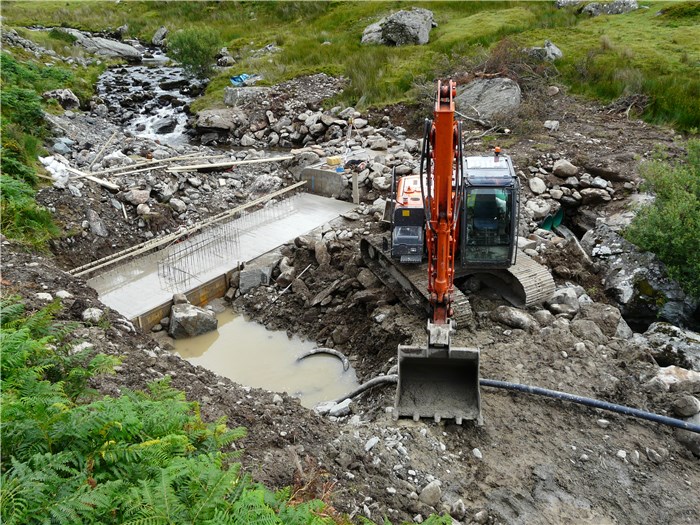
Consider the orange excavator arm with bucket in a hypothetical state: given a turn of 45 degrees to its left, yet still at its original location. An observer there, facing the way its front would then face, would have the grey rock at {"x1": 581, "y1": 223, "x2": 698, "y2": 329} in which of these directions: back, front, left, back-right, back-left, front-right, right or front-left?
left

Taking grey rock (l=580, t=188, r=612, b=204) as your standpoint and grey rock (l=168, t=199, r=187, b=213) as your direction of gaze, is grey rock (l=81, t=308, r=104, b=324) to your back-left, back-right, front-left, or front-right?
front-left

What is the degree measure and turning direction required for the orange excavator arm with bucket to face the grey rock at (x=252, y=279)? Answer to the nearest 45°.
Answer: approximately 135° to its right

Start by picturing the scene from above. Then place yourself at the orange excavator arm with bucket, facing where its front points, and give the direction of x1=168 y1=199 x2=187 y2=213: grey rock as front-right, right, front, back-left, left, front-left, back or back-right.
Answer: back-right

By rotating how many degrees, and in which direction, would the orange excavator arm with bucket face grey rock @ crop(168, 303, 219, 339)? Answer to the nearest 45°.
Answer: approximately 135° to its right

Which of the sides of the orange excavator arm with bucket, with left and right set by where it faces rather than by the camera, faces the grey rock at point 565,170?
back

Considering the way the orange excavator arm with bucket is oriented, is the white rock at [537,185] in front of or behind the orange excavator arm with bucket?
behind

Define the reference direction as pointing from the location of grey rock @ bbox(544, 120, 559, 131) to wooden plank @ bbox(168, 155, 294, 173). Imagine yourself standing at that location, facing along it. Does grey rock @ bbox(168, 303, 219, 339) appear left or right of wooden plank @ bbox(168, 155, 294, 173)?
left

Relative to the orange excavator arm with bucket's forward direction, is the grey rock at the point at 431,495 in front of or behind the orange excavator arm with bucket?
in front

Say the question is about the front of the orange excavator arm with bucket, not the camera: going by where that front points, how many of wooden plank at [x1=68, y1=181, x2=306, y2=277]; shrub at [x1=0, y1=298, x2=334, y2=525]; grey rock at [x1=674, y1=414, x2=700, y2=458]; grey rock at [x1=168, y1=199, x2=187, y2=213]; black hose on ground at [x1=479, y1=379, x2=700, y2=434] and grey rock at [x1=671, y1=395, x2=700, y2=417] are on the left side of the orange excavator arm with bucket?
3

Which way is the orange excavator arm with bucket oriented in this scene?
toward the camera

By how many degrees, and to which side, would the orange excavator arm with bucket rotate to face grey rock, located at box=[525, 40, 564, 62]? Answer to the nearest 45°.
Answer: approximately 180°

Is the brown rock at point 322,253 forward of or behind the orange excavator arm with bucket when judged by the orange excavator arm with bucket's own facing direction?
behind

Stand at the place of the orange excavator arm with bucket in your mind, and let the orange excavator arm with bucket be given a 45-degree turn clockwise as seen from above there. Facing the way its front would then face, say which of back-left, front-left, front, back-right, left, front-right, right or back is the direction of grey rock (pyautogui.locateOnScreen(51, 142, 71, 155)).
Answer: right
